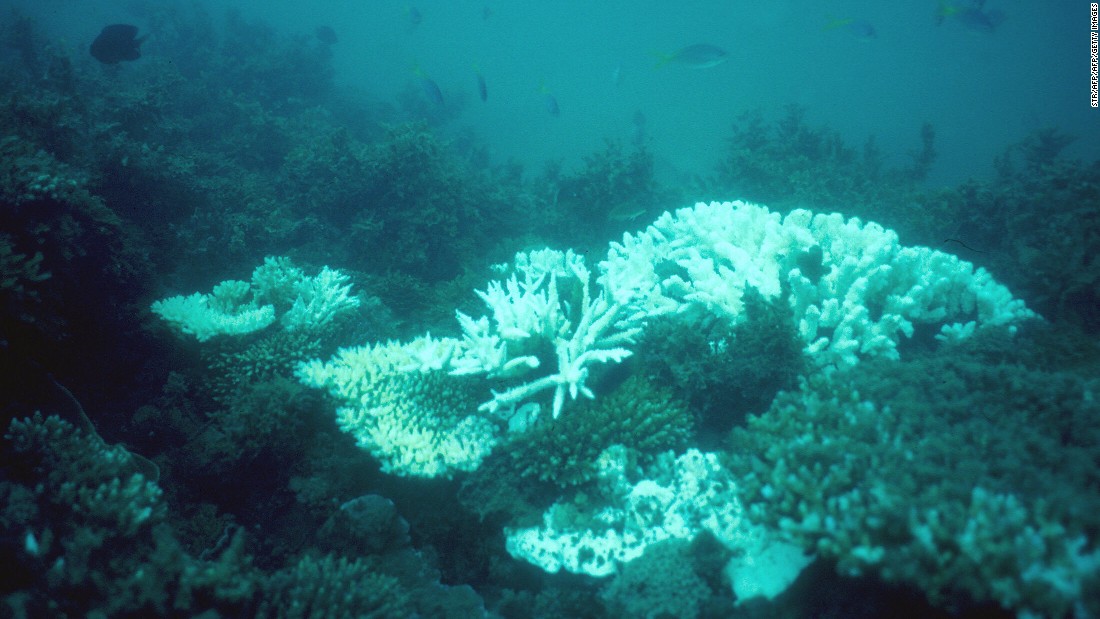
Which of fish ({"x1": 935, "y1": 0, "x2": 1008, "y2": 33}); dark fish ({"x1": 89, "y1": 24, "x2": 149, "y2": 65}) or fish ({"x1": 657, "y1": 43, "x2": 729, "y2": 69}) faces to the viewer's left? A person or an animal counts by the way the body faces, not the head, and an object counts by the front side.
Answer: the dark fish

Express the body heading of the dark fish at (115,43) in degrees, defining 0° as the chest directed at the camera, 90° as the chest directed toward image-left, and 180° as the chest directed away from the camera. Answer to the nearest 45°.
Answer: approximately 90°

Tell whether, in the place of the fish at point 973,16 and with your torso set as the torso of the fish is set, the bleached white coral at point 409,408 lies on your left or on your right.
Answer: on your right

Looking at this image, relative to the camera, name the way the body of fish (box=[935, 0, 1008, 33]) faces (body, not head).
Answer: to the viewer's right

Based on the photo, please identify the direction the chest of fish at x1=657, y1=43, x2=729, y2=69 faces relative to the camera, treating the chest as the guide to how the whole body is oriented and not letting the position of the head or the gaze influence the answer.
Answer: to the viewer's right

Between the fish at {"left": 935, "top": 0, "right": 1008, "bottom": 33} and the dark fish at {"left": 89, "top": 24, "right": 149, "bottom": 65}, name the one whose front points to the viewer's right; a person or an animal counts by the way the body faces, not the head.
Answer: the fish
